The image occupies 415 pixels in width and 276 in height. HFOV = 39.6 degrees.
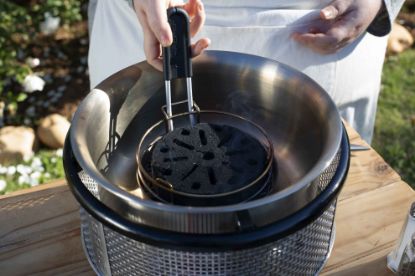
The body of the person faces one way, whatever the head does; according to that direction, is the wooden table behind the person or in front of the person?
in front

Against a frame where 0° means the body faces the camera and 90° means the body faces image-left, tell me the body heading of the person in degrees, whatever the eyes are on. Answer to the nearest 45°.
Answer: approximately 0°

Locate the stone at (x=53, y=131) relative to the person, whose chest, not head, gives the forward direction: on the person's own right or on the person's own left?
on the person's own right

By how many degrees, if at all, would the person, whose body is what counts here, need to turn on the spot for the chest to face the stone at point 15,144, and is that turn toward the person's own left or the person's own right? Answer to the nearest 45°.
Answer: approximately 135° to the person's own right

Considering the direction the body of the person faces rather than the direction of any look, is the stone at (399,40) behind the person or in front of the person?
behind

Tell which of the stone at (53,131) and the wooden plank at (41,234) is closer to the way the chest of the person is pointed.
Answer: the wooden plank
